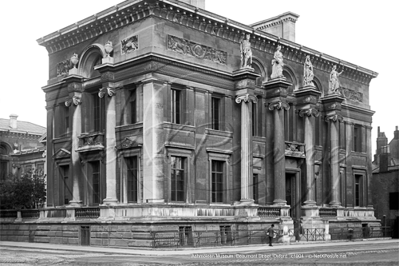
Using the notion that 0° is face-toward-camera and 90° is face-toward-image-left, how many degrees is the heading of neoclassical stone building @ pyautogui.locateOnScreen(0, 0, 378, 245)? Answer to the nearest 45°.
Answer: approximately 315°

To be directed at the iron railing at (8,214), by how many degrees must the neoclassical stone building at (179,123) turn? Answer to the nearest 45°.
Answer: approximately 180°
